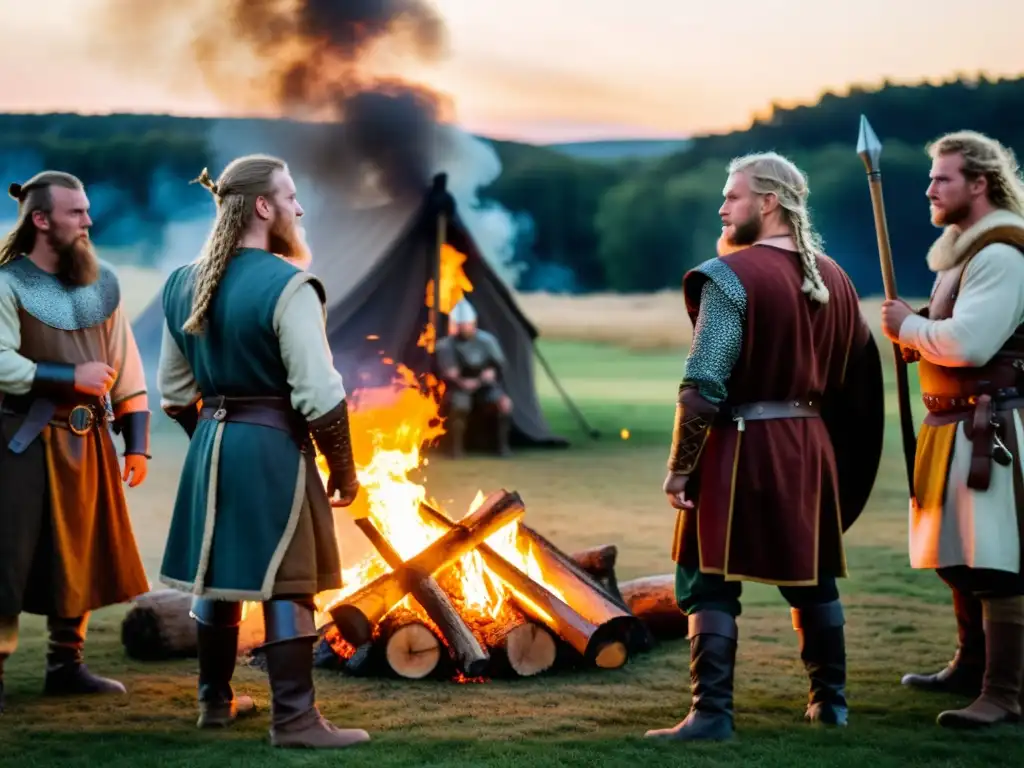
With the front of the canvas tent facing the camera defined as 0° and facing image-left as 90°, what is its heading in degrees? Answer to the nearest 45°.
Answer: approximately 315°

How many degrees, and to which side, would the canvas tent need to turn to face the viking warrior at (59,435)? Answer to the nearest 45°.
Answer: approximately 45° to its right

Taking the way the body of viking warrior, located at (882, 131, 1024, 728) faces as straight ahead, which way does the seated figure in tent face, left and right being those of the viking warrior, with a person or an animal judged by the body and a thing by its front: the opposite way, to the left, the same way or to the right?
to the left

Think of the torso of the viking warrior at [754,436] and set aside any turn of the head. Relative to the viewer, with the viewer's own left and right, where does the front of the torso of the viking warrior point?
facing away from the viewer and to the left of the viewer

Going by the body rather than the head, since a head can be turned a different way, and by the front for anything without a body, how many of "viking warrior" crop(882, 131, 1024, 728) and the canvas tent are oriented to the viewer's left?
1

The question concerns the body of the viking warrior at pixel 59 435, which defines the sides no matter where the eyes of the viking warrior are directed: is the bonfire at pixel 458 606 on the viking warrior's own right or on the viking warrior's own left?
on the viking warrior's own left

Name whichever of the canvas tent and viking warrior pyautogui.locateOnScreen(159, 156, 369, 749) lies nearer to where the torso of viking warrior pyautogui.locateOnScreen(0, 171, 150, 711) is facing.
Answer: the viking warrior
